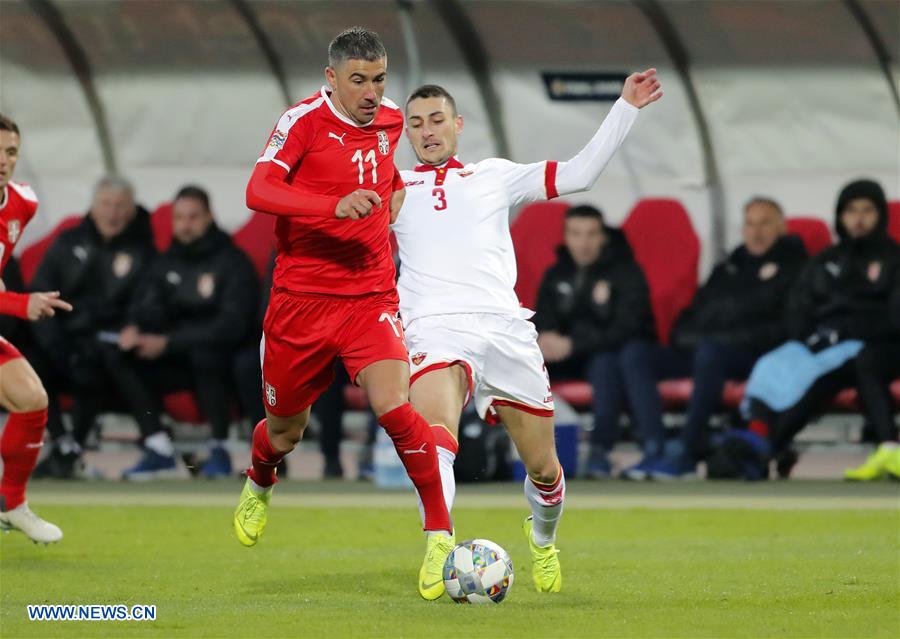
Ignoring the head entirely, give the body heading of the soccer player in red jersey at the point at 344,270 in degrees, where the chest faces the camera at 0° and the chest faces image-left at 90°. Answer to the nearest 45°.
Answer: approximately 315°

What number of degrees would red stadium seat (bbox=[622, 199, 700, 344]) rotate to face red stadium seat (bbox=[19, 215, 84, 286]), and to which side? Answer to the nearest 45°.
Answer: approximately 90° to its right

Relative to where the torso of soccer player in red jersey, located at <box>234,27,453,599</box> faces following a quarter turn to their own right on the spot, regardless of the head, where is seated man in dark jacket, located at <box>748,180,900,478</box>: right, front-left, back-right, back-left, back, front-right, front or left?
back

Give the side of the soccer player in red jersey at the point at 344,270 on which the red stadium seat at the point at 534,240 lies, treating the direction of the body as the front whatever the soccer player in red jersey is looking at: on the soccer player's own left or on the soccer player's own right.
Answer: on the soccer player's own left

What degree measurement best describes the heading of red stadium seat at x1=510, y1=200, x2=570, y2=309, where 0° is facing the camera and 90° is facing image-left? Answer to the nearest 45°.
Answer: approximately 0°

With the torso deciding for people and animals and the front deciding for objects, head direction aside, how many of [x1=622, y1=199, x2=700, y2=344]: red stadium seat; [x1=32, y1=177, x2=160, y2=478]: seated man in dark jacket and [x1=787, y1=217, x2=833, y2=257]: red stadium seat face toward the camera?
3

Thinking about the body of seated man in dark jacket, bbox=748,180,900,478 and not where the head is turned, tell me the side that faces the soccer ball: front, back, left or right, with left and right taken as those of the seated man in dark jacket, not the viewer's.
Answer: front

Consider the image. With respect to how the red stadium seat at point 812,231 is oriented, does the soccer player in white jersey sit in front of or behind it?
in front
